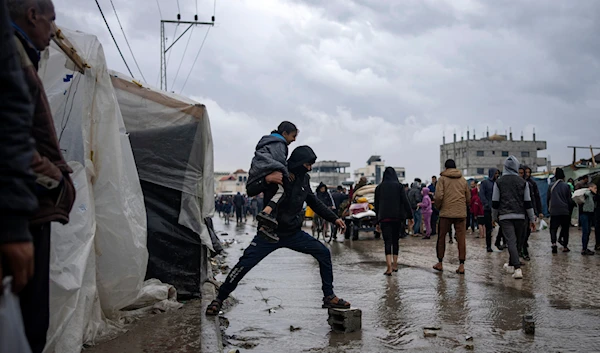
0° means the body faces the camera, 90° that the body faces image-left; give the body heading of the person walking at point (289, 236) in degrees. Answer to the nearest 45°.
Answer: approximately 270°

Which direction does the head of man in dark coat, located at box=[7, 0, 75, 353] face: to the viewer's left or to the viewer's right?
to the viewer's right

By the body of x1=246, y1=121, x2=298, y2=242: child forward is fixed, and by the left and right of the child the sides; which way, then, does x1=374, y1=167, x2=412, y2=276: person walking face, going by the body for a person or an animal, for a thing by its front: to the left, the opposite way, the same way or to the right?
to the left

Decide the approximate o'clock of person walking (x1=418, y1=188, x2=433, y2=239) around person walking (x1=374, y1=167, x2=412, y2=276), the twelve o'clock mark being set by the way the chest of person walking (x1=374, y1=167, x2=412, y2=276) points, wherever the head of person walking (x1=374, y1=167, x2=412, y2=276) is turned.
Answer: person walking (x1=418, y1=188, x2=433, y2=239) is roughly at 12 o'clock from person walking (x1=374, y1=167, x2=412, y2=276).

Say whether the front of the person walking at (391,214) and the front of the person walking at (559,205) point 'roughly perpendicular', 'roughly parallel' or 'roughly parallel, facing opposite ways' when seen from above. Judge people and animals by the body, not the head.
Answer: roughly parallel

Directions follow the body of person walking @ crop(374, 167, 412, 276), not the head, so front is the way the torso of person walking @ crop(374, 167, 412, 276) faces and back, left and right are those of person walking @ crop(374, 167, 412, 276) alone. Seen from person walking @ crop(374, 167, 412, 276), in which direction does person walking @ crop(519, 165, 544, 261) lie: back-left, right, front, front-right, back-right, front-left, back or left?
front-right

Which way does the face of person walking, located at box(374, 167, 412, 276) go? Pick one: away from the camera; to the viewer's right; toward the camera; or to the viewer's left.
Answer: away from the camera

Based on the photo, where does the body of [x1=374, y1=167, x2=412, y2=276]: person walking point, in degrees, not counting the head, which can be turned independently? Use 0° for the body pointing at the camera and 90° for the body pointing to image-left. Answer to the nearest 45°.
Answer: approximately 180°

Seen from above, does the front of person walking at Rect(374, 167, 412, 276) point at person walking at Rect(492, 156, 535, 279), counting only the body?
no

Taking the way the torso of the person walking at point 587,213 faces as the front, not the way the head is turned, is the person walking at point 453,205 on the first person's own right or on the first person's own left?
on the first person's own right
